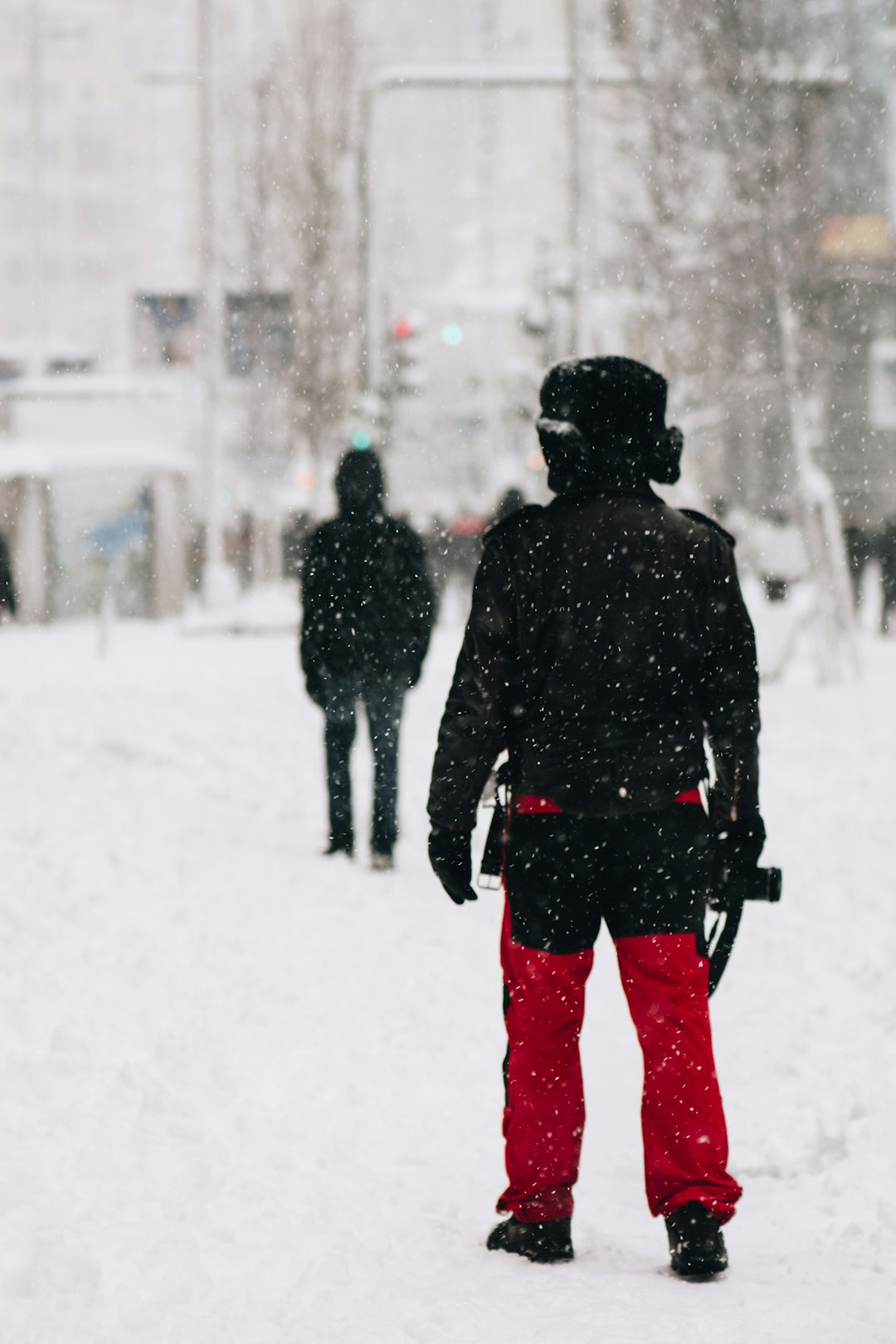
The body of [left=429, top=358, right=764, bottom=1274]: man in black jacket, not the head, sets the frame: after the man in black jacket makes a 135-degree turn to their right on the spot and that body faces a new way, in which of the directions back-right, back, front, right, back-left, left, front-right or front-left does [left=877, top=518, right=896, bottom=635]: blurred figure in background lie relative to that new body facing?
back-left

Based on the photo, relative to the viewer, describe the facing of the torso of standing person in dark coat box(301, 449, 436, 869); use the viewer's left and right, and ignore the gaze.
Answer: facing away from the viewer

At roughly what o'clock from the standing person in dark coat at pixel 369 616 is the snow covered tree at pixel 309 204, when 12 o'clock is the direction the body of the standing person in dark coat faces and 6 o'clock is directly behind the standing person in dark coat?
The snow covered tree is roughly at 12 o'clock from the standing person in dark coat.

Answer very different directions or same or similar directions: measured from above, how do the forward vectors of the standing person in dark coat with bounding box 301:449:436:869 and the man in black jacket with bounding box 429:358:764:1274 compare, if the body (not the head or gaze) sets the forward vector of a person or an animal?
same or similar directions

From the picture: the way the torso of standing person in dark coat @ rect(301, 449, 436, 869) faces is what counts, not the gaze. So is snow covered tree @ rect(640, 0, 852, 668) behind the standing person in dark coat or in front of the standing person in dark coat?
in front

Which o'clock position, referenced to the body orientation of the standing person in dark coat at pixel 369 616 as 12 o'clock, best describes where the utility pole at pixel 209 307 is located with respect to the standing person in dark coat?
The utility pole is roughly at 12 o'clock from the standing person in dark coat.

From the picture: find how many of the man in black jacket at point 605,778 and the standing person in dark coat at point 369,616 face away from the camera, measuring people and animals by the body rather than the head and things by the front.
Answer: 2

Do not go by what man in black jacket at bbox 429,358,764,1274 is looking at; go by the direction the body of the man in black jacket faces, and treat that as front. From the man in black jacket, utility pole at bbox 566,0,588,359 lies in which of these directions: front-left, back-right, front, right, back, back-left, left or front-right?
front

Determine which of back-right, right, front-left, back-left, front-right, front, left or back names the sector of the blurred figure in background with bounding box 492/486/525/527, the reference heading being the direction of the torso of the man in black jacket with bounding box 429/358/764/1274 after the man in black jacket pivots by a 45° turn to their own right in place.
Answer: front-left

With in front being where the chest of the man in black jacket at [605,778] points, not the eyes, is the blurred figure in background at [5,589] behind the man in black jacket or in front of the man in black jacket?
in front

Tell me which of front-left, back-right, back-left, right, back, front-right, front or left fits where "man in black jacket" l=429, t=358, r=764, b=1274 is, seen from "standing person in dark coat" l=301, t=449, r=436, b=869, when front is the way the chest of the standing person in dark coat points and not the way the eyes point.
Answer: back

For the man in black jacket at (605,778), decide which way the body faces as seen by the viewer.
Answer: away from the camera

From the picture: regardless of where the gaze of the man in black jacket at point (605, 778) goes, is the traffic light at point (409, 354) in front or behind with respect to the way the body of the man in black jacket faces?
in front
